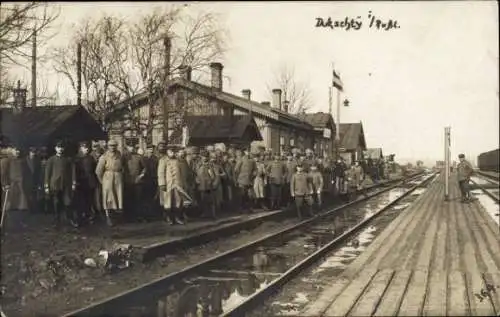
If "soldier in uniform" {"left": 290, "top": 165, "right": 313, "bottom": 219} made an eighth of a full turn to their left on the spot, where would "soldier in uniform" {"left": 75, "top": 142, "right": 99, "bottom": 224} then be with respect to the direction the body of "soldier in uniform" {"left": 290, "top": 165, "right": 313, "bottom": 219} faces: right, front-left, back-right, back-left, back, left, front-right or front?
right

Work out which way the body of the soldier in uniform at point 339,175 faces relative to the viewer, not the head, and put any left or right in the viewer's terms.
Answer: facing the viewer

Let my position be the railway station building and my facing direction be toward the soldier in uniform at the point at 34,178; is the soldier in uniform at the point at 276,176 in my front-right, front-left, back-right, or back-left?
front-left

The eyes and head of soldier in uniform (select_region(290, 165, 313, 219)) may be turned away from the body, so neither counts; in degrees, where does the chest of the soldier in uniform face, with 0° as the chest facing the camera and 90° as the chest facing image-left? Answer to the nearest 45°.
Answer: approximately 0°

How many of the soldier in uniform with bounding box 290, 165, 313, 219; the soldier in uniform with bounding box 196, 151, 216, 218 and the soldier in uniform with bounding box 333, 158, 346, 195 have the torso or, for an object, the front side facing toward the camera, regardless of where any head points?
3

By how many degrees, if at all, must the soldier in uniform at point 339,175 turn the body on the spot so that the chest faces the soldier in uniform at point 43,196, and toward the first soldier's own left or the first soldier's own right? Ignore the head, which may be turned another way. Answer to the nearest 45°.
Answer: approximately 45° to the first soldier's own right

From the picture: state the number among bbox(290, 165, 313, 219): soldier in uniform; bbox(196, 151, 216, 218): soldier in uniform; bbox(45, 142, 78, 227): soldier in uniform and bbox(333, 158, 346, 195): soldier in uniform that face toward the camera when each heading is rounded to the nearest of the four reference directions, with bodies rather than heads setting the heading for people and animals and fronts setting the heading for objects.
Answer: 4

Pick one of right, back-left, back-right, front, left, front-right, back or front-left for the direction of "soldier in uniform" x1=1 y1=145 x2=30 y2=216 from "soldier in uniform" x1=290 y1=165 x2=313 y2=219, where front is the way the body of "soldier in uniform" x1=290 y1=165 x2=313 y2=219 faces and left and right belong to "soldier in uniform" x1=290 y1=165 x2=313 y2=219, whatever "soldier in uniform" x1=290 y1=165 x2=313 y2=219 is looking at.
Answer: front-right

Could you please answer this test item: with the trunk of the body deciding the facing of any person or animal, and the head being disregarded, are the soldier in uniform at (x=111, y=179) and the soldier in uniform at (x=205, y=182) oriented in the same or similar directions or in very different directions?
same or similar directions
